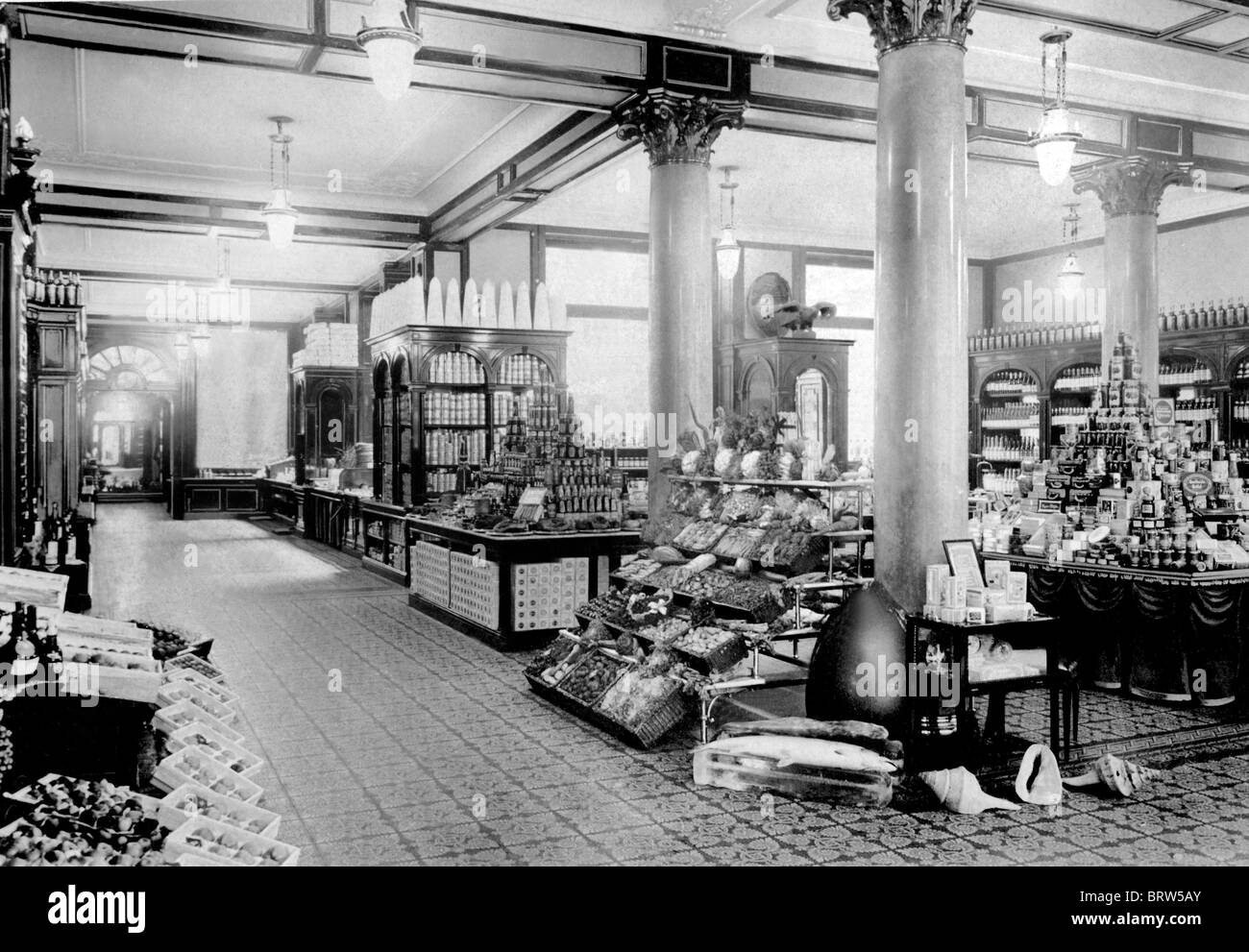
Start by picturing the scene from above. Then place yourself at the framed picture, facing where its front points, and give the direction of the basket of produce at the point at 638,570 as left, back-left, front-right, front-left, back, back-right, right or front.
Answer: back-right

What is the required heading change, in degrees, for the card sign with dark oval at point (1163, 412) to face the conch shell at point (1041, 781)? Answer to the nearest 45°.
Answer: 0° — it already faces it

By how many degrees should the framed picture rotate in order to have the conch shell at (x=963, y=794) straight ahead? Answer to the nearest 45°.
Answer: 0° — it already faces it

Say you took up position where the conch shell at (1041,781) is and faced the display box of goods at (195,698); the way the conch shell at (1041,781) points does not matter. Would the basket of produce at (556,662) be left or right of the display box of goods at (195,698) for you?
right

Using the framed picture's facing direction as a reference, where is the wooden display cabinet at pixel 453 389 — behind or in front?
behind

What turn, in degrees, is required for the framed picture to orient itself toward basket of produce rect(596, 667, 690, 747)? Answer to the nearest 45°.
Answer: approximately 90° to its right

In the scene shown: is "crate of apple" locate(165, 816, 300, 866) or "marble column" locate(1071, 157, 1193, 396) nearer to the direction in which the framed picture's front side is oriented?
the crate of apple

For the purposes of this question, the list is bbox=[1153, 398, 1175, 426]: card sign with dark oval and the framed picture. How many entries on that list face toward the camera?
2

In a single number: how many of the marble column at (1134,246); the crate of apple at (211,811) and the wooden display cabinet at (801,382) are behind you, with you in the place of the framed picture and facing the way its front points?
2
